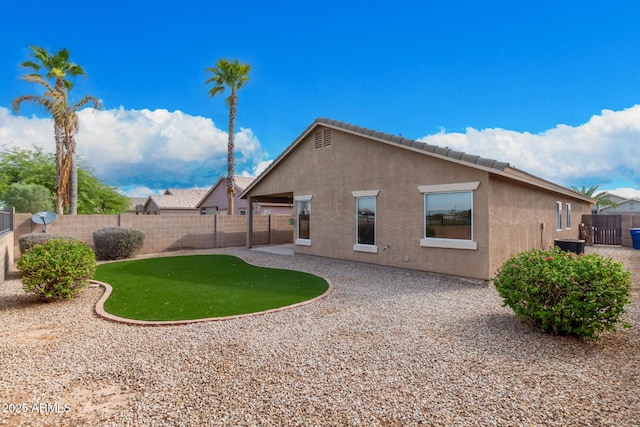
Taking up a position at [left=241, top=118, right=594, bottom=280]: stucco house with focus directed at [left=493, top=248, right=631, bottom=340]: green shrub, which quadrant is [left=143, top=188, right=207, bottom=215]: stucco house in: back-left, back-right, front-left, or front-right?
back-right

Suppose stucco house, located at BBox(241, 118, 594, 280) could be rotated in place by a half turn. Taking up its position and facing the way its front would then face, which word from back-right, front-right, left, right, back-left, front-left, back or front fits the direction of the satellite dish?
front-right

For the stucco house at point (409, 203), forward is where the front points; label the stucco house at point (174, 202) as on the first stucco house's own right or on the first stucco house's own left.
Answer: on the first stucco house's own left

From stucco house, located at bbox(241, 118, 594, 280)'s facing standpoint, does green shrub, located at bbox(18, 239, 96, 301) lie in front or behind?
behind

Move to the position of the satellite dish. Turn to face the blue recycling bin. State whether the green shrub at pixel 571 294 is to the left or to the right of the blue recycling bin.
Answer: right

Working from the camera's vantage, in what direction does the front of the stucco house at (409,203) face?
facing away from the viewer and to the right of the viewer

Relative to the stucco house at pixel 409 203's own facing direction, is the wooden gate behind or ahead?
ahead
